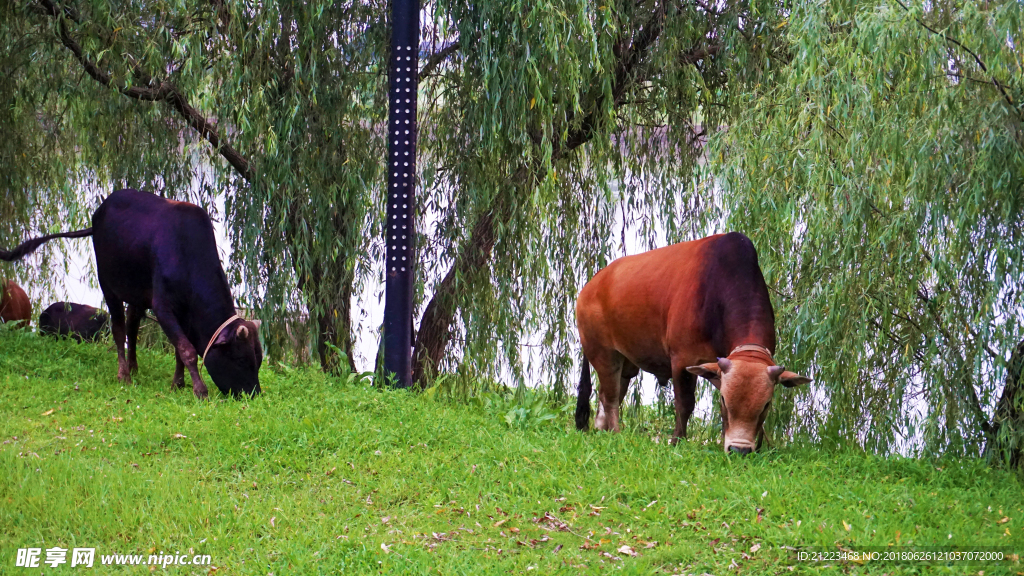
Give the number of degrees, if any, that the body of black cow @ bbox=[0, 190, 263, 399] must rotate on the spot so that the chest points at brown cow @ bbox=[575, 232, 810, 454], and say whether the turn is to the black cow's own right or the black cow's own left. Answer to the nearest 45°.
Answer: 0° — it already faces it

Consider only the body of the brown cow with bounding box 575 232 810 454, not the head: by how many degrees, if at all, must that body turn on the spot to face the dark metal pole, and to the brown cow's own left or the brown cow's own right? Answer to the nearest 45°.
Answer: approximately 180°

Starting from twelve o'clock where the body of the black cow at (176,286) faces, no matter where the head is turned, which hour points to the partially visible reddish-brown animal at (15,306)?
The partially visible reddish-brown animal is roughly at 7 o'clock from the black cow.

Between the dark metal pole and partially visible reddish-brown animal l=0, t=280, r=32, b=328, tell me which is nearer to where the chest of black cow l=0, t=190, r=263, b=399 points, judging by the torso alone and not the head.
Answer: the dark metal pole

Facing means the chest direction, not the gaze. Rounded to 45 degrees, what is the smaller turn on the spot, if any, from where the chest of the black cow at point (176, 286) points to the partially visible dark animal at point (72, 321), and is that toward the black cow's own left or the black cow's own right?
approximately 135° to the black cow's own left

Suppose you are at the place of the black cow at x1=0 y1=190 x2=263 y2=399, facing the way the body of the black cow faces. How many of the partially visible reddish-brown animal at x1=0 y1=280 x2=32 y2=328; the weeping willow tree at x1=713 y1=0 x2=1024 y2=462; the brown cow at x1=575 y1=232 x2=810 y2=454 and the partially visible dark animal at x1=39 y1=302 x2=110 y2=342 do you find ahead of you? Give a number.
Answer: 2

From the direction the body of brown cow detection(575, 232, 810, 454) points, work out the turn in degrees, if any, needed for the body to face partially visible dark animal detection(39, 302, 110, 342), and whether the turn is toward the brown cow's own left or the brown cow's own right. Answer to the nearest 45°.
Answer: approximately 180°

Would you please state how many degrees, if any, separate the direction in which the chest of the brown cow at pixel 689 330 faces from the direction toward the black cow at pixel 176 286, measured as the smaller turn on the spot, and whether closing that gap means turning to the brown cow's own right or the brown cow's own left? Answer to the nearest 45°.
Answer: approximately 135° to the brown cow's own right

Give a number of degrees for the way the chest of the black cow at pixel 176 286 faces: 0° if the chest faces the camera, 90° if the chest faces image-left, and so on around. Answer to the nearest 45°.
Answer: approximately 315°

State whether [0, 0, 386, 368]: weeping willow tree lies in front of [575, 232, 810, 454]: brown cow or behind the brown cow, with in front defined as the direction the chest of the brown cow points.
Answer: behind

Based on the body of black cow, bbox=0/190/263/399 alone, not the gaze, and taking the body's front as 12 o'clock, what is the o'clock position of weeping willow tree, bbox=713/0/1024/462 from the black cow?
The weeping willow tree is roughly at 12 o'clock from the black cow.

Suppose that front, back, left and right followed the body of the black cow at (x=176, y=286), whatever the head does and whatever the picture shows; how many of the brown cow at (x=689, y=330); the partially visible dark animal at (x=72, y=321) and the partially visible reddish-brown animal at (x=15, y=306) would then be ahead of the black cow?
1
